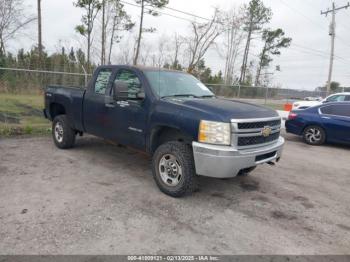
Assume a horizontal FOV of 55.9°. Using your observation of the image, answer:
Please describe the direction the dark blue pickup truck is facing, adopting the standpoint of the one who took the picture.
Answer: facing the viewer and to the right of the viewer
